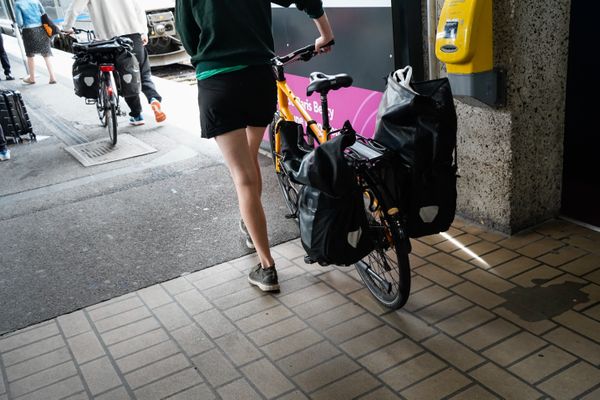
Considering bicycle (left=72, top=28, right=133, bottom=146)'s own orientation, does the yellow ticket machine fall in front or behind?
behind

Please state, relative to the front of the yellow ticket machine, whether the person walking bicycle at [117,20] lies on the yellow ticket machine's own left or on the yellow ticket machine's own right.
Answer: on the yellow ticket machine's own right

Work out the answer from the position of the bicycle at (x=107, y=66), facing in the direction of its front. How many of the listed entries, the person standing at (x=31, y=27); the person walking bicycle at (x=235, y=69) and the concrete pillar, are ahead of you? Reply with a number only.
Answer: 1

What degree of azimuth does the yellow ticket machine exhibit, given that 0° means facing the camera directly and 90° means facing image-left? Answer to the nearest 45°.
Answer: approximately 45°

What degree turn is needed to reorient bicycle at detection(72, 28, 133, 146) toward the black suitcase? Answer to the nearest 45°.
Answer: approximately 45° to its left

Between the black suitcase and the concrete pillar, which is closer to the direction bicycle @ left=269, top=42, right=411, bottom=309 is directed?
the black suitcase

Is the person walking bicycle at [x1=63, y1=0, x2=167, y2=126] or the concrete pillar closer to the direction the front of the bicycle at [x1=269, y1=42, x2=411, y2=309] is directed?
the person walking bicycle

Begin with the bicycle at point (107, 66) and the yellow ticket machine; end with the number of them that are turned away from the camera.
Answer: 1

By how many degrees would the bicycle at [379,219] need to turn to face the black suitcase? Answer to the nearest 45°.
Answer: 0° — it already faces it

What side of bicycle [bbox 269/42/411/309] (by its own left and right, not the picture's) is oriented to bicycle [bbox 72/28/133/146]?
front

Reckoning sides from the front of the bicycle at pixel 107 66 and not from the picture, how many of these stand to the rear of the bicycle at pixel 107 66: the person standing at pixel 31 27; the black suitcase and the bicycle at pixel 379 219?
1

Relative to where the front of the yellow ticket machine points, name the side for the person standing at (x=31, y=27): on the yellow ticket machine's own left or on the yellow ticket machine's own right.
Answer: on the yellow ticket machine's own right

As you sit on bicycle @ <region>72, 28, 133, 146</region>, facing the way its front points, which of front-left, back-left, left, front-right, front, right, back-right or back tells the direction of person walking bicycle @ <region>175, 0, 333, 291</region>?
back

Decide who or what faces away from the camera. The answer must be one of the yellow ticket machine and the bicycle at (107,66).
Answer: the bicycle

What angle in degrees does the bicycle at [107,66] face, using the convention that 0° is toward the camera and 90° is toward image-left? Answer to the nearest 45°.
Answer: approximately 180°

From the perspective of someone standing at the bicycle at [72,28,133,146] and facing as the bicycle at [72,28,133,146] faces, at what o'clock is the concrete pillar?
The concrete pillar is roughly at 5 o'clock from the bicycle.

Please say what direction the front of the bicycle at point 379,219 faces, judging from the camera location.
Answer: facing away from the viewer and to the left of the viewer
